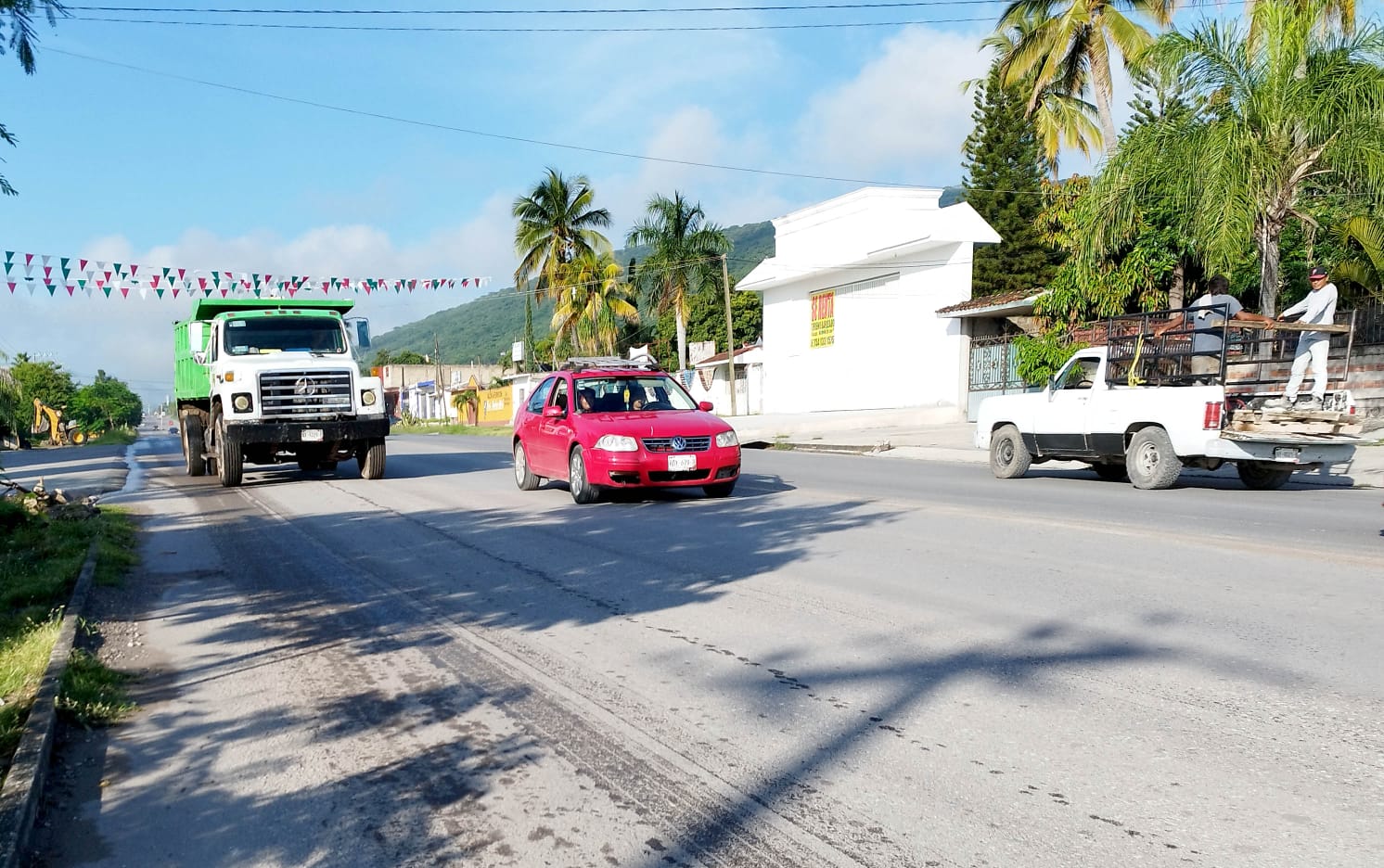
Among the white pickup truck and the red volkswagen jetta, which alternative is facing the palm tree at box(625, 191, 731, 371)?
the white pickup truck

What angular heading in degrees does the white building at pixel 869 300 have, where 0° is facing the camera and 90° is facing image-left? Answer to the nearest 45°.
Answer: approximately 45°

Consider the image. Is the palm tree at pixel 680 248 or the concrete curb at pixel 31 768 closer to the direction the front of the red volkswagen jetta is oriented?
the concrete curb

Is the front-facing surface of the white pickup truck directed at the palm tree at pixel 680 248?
yes

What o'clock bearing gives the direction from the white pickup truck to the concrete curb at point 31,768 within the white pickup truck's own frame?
The concrete curb is roughly at 8 o'clock from the white pickup truck.

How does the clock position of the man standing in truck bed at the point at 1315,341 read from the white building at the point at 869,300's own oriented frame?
The man standing in truck bed is roughly at 10 o'clock from the white building.

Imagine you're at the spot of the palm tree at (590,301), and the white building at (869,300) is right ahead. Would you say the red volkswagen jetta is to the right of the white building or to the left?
right

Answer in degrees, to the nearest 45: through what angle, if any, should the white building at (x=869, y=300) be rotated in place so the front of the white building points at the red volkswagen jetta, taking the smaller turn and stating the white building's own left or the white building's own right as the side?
approximately 45° to the white building's own left

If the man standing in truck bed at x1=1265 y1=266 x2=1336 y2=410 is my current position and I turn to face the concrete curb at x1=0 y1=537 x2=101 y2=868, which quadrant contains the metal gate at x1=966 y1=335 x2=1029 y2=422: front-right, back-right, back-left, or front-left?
back-right

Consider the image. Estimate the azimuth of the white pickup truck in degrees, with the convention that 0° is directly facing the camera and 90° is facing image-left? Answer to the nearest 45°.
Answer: approximately 135°

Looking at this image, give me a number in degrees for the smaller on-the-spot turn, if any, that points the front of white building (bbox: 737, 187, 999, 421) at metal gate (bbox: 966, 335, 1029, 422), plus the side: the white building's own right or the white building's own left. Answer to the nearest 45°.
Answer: approximately 90° to the white building's own left
